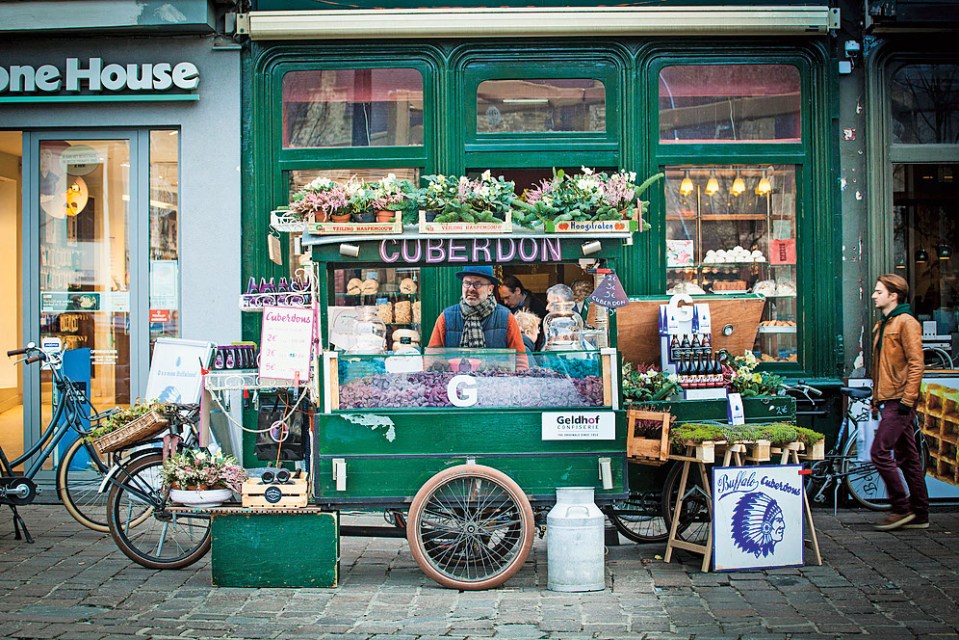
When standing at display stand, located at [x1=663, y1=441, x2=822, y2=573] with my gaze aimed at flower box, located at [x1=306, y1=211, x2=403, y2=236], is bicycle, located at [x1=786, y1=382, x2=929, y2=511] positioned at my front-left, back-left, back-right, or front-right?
back-right

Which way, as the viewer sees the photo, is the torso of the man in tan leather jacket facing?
to the viewer's left

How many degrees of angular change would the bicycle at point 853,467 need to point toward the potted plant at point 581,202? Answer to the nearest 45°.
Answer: approximately 45° to its left

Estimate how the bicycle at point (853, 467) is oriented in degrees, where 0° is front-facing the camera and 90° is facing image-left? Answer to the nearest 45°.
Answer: approximately 90°
